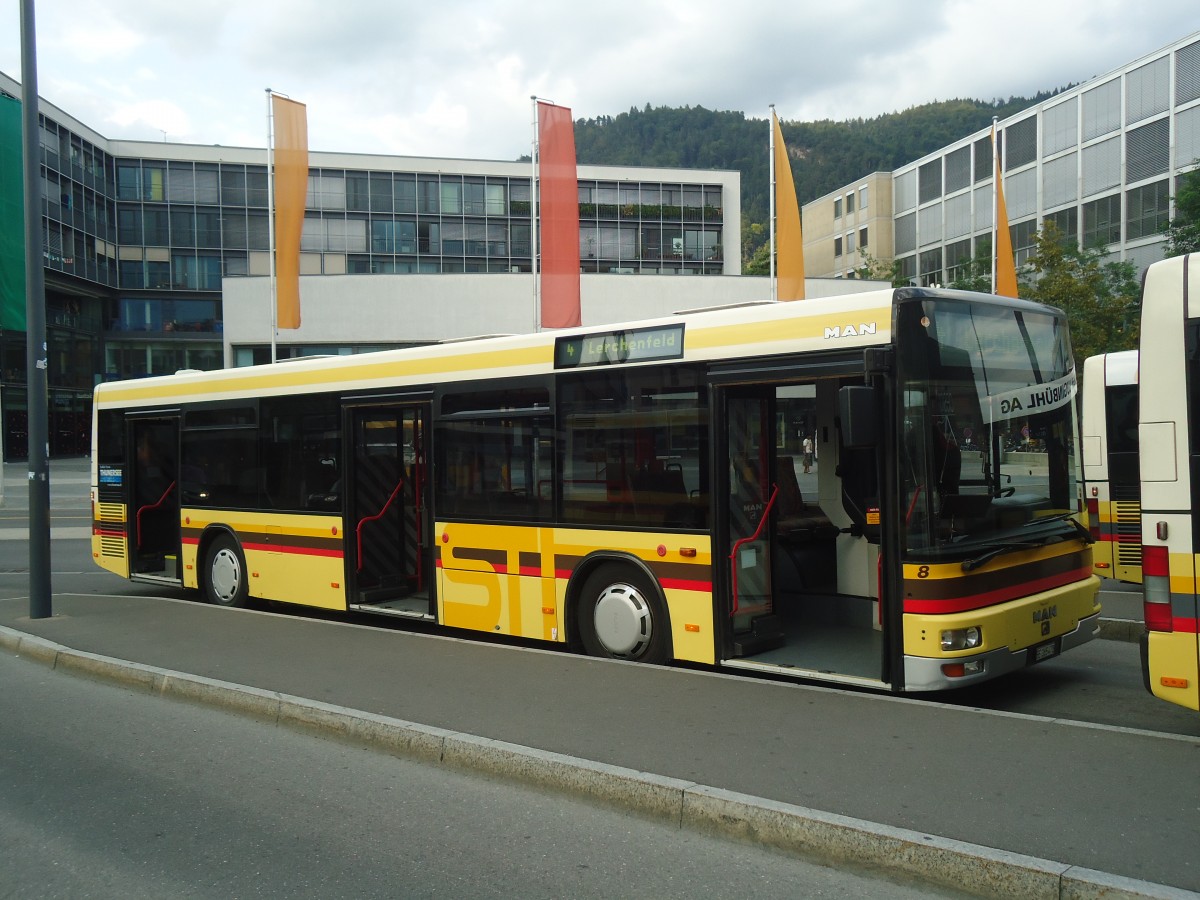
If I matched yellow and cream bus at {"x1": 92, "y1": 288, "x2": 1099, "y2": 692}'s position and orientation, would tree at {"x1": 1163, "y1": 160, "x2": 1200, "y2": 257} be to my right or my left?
on my left

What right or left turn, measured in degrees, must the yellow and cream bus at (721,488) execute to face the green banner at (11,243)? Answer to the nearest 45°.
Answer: approximately 180°

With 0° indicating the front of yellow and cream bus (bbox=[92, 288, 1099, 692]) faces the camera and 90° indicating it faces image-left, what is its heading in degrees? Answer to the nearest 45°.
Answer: approximately 315°

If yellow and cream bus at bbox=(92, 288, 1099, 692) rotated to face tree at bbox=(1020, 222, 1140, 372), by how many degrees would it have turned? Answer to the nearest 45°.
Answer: approximately 90° to its left

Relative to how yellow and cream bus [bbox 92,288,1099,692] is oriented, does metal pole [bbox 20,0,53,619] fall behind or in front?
behind
